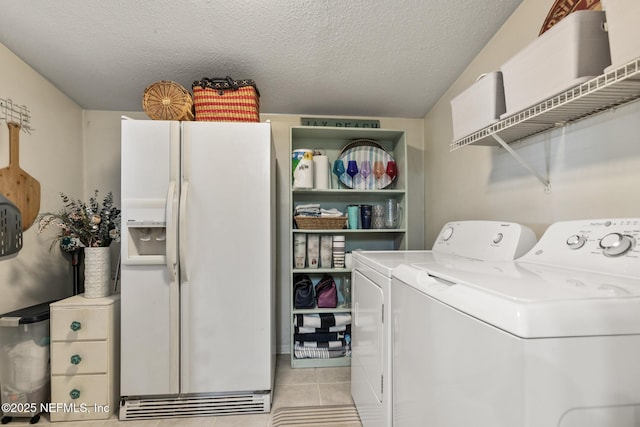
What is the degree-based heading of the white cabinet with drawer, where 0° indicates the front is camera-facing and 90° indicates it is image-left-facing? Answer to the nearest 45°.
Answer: approximately 0°

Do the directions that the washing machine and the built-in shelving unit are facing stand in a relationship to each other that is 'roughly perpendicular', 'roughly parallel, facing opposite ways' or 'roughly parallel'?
roughly perpendicular

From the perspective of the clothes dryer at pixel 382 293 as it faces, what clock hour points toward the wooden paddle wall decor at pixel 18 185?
The wooden paddle wall decor is roughly at 1 o'clock from the clothes dryer.

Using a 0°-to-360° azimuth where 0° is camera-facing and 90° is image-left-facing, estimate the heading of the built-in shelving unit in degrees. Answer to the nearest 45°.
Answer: approximately 0°

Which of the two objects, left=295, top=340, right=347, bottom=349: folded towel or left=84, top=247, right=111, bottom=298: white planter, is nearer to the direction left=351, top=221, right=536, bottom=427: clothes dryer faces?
the white planter

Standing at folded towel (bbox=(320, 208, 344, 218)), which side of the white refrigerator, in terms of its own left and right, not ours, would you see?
left

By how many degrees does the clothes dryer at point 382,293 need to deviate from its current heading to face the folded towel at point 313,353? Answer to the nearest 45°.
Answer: approximately 90° to its right
